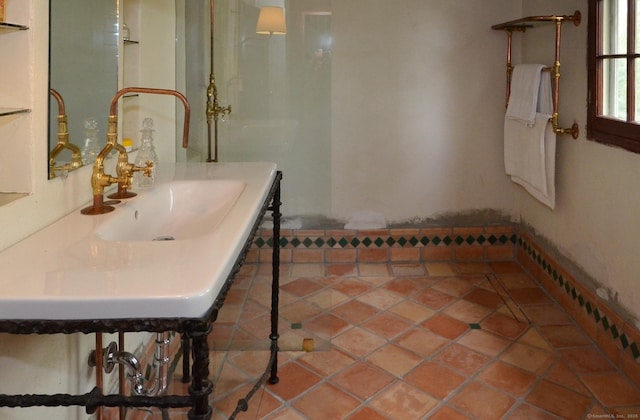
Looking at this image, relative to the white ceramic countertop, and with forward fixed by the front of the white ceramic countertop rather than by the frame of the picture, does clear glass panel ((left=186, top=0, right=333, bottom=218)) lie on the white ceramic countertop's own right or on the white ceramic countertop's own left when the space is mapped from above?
on the white ceramic countertop's own left

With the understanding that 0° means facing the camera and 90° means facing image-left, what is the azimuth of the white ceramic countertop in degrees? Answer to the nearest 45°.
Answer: approximately 270°
